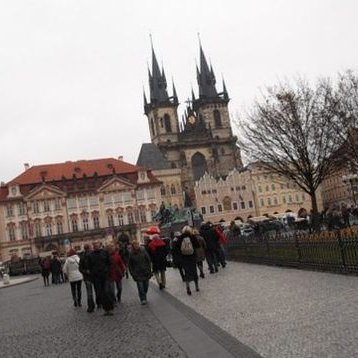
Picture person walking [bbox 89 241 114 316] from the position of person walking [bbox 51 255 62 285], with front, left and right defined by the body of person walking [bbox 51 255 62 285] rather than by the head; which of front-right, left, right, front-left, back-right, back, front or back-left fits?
back

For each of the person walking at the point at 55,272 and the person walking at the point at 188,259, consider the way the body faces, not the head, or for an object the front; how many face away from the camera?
2

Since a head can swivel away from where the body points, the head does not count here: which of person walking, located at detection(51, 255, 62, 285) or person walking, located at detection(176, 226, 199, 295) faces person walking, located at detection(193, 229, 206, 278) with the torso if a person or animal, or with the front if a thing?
person walking, located at detection(176, 226, 199, 295)

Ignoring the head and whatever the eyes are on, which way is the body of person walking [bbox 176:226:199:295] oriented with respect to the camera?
away from the camera

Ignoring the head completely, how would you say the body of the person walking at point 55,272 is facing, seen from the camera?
away from the camera

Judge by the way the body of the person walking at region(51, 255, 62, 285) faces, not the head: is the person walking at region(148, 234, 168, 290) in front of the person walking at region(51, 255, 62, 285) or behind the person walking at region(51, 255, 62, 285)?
behind

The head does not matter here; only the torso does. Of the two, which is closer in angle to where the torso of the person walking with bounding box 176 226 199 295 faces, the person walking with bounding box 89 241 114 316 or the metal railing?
the metal railing

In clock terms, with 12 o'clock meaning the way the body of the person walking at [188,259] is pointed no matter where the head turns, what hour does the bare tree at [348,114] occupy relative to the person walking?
The bare tree is roughly at 1 o'clock from the person walking.
